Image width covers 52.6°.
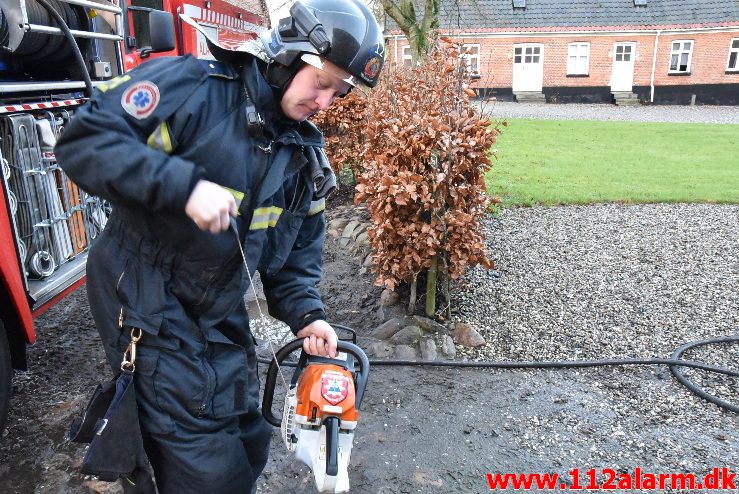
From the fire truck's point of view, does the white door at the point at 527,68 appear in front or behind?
in front

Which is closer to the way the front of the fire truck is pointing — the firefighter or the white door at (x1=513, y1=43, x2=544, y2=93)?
the white door

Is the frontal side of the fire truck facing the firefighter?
no

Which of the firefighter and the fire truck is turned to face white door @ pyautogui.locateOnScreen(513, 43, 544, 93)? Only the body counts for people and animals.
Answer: the fire truck

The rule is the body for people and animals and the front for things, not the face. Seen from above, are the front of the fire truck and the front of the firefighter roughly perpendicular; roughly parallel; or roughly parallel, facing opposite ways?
roughly perpendicular

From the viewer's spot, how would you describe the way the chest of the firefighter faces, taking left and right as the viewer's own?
facing the viewer and to the right of the viewer

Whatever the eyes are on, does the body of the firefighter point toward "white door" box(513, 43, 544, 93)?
no

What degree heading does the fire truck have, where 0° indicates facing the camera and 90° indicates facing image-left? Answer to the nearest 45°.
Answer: approximately 225°
